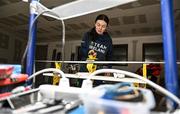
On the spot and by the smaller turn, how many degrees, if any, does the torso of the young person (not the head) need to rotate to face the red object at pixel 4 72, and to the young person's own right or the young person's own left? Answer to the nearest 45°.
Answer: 0° — they already face it

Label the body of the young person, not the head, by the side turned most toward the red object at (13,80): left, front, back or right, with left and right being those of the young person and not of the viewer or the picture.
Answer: front

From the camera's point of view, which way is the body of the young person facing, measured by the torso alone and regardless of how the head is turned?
toward the camera

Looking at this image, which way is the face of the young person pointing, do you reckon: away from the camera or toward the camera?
toward the camera
